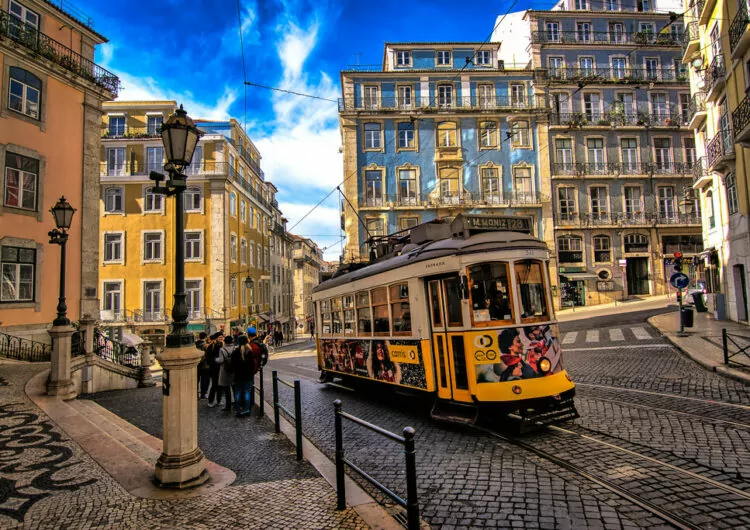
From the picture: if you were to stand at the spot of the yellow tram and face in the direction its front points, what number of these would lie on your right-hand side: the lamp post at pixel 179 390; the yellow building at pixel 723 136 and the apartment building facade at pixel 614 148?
1

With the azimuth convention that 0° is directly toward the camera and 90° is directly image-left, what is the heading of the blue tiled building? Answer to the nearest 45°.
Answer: approximately 0°

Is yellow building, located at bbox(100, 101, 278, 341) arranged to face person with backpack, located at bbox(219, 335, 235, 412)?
yes

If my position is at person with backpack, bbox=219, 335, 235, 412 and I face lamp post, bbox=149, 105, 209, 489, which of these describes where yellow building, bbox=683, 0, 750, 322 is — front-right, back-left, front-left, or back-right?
back-left

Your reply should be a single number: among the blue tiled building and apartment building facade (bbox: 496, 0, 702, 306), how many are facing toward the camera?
2

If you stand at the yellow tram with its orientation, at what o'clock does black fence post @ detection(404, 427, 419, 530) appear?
The black fence post is roughly at 2 o'clock from the yellow tram.

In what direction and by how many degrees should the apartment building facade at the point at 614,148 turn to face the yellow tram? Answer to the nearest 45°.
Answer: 0° — it already faces it

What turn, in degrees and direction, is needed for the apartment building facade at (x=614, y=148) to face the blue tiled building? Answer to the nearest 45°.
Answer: approximately 45° to its right

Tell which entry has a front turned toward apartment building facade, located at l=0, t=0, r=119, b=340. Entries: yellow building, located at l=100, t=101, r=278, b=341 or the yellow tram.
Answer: the yellow building

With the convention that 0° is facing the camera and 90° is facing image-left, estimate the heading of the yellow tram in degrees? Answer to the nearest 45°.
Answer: approximately 315°
